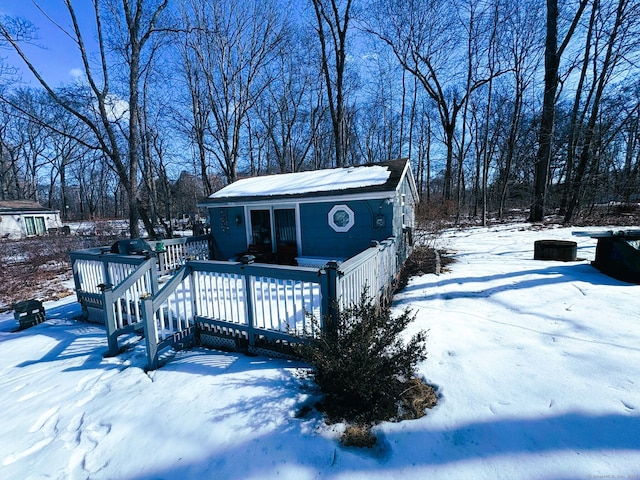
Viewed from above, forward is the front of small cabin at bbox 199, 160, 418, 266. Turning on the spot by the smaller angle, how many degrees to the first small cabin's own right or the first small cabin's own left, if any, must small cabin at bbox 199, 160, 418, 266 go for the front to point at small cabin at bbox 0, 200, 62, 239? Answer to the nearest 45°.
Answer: approximately 135° to the first small cabin's own right

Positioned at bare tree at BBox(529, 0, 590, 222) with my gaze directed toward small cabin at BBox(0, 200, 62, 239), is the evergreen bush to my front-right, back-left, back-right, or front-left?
front-left

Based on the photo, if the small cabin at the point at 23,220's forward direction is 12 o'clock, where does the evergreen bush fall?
The evergreen bush is roughly at 12 o'clock from the small cabin.

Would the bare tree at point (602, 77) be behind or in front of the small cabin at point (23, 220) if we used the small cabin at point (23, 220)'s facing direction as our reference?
in front

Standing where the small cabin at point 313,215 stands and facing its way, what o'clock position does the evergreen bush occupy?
The evergreen bush is roughly at 12 o'clock from the small cabin.

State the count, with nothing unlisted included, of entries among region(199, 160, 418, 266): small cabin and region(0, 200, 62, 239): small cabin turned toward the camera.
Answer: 2

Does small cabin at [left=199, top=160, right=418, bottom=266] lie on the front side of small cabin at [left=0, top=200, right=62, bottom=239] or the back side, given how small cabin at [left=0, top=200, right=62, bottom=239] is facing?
on the front side

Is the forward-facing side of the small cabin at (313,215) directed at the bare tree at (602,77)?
no

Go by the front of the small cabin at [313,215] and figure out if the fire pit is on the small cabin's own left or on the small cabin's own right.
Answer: on the small cabin's own left

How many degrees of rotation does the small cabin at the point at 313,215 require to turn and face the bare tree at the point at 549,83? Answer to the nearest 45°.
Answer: approximately 135° to its left

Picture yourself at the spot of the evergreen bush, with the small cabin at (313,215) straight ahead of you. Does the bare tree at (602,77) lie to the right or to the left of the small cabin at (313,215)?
right

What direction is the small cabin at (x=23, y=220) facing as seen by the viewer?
toward the camera
